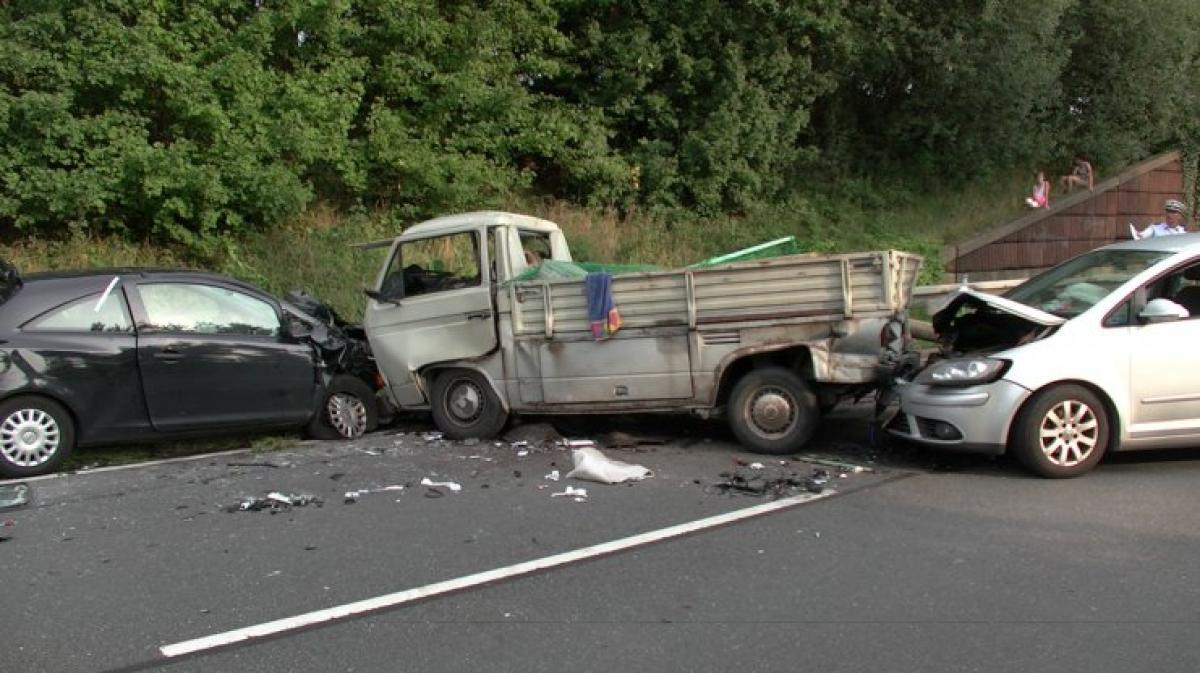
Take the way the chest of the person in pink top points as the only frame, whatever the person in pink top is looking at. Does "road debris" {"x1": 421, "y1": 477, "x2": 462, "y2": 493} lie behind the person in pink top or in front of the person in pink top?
in front

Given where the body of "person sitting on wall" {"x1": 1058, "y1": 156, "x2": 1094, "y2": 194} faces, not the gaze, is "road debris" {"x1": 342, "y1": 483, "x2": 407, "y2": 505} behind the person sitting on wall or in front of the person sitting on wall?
in front

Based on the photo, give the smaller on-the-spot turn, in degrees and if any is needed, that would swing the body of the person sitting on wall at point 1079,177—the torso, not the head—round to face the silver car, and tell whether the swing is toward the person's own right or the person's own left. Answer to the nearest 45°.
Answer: approximately 45° to the person's own left

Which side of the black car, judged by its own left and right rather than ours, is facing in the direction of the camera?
right

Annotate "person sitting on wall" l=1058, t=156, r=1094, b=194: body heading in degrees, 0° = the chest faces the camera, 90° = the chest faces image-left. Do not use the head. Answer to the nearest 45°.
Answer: approximately 45°

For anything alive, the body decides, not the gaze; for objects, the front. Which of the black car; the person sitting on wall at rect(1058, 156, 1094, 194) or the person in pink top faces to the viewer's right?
the black car

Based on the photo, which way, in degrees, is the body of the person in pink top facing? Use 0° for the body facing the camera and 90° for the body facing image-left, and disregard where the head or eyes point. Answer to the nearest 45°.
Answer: approximately 45°

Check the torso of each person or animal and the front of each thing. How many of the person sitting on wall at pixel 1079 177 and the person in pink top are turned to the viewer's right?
0

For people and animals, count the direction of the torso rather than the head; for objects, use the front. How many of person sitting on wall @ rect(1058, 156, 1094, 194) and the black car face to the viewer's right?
1
